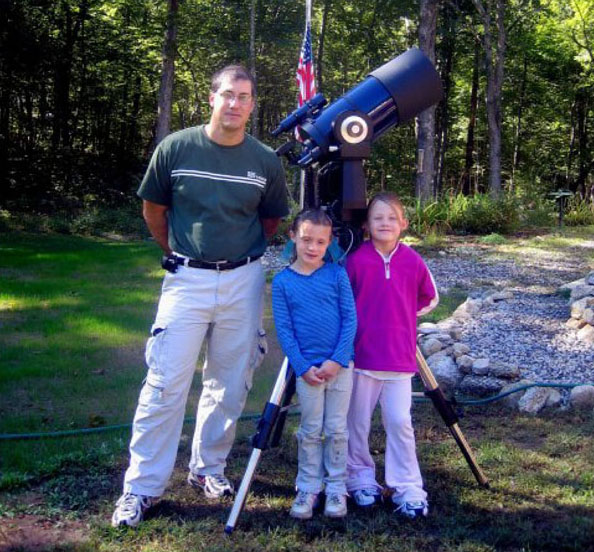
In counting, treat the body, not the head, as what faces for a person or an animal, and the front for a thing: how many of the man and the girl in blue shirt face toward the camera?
2

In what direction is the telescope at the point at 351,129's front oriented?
to the viewer's right

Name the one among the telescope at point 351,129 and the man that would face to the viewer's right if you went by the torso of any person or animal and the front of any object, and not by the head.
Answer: the telescope

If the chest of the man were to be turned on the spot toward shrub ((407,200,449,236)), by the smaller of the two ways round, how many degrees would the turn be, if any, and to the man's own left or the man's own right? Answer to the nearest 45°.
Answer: approximately 135° to the man's own left

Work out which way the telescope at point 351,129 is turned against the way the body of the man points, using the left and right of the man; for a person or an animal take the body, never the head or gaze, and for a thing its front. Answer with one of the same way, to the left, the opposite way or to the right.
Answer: to the left

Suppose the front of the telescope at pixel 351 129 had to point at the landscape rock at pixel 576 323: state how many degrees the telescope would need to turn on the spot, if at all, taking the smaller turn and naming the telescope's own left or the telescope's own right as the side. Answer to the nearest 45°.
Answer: approximately 45° to the telescope's own left

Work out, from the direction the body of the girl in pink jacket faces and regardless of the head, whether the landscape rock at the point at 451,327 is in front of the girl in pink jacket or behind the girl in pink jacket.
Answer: behind

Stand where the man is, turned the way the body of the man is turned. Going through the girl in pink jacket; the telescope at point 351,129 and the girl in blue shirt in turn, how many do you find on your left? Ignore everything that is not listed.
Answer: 3

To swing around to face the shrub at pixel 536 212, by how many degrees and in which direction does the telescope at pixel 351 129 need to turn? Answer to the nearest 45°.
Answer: approximately 90° to its left
